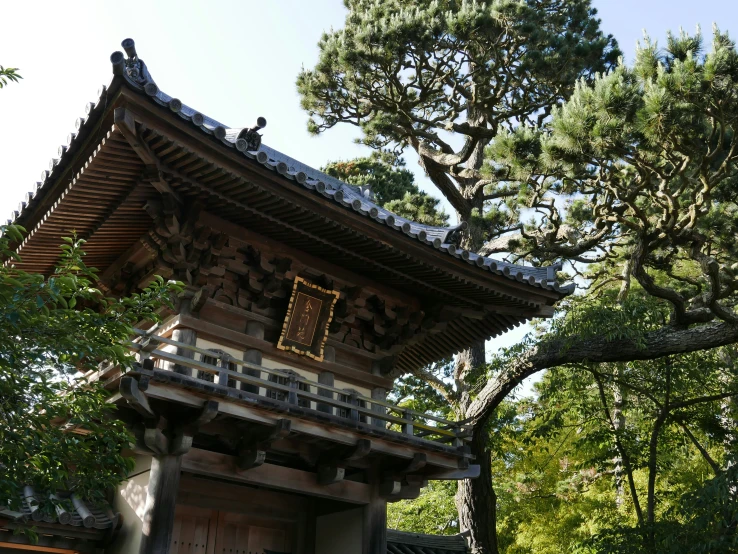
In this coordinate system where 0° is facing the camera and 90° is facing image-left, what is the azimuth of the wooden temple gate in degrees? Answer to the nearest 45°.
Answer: approximately 315°
